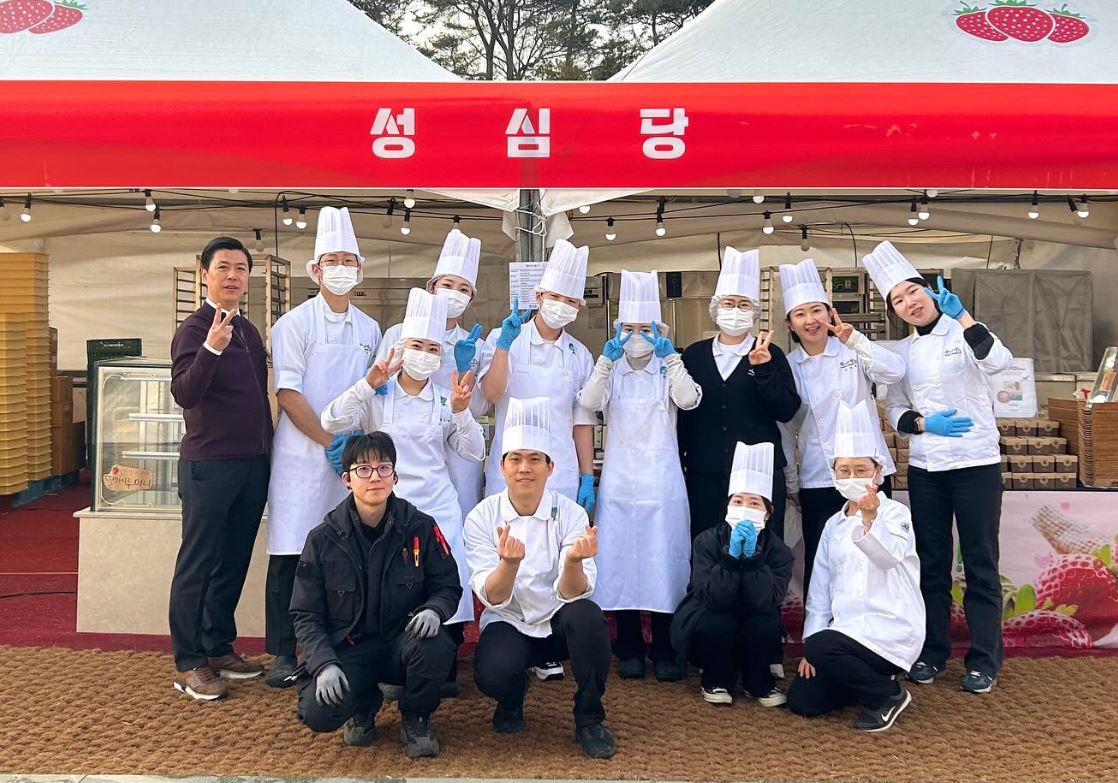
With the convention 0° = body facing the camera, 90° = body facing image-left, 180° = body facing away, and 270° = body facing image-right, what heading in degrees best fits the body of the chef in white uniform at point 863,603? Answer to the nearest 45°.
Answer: approximately 45°

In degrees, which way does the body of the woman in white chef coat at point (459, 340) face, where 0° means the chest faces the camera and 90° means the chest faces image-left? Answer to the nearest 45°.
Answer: approximately 0°

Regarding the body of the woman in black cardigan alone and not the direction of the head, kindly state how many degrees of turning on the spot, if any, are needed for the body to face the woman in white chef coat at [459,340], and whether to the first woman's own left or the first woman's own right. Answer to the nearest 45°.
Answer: approximately 90° to the first woman's own right

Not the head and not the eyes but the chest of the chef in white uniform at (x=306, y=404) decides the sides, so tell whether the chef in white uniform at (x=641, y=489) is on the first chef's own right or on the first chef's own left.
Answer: on the first chef's own left

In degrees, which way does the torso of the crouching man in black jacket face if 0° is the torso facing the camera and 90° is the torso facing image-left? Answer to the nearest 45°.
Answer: approximately 0°

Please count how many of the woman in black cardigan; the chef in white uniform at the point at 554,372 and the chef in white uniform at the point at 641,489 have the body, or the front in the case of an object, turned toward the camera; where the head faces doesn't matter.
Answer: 3

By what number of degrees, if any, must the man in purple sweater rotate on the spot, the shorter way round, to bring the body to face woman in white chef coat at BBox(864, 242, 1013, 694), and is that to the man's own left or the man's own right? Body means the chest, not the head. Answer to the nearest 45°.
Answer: approximately 45° to the man's own left

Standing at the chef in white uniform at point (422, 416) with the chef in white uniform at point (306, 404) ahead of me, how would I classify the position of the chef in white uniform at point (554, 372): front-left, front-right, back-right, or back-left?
back-right

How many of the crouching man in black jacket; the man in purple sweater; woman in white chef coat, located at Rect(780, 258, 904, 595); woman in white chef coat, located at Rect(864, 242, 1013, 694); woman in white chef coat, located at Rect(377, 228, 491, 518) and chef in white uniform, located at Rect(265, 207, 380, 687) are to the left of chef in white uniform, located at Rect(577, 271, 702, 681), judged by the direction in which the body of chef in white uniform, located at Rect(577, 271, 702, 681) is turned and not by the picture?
2

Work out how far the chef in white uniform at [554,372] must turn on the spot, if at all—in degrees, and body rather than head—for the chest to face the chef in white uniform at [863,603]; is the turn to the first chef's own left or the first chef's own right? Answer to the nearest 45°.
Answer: approximately 45° to the first chef's own left
